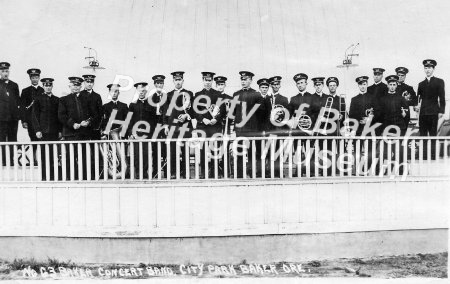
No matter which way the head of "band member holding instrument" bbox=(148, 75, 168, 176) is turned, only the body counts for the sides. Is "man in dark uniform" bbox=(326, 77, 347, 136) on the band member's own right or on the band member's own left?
on the band member's own left

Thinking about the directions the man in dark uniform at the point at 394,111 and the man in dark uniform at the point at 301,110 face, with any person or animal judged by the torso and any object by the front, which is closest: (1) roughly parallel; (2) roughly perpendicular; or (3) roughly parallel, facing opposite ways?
roughly parallel

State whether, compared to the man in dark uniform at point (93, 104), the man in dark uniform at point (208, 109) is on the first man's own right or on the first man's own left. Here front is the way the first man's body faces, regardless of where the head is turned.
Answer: on the first man's own left

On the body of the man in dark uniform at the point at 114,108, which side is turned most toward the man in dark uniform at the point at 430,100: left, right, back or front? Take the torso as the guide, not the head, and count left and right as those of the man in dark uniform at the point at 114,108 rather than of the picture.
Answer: left

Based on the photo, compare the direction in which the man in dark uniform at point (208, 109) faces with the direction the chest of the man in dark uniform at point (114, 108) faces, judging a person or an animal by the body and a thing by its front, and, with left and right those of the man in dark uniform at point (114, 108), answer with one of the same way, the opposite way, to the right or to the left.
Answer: the same way

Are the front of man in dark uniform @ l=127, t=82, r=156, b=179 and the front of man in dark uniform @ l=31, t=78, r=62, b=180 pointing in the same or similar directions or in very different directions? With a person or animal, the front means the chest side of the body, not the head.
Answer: same or similar directions

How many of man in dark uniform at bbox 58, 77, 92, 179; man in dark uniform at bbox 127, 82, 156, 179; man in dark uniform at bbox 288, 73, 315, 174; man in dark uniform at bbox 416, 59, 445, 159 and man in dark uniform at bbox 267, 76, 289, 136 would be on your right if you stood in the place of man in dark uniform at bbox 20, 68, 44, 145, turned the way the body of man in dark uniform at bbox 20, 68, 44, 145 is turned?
0

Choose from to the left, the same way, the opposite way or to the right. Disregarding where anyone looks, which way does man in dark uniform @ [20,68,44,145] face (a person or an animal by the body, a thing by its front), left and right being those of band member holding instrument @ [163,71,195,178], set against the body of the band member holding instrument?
the same way

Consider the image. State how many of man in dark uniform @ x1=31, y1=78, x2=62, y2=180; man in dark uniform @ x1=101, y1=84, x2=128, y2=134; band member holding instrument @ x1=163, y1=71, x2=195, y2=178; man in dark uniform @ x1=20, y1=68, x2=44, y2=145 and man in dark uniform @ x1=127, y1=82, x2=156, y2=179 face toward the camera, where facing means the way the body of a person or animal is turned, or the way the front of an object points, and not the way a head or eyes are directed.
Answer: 5

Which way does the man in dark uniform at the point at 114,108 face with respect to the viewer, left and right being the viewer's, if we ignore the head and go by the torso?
facing the viewer

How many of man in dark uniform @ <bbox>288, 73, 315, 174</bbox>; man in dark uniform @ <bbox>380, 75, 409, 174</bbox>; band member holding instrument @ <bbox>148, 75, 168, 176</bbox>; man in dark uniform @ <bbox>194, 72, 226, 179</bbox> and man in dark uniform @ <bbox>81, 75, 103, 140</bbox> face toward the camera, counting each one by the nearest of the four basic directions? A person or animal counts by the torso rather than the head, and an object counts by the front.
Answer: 5

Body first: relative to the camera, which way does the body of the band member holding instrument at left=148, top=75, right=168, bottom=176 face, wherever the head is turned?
toward the camera

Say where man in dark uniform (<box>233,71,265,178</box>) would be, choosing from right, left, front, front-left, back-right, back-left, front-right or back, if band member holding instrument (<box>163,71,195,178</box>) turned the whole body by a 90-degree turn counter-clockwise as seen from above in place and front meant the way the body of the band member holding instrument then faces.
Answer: front

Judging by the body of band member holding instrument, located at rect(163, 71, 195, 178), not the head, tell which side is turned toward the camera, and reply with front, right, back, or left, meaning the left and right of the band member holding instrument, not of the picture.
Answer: front

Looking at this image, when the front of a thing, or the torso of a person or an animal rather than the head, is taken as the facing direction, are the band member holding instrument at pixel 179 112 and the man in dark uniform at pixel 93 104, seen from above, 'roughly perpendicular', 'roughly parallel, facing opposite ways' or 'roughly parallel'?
roughly parallel
